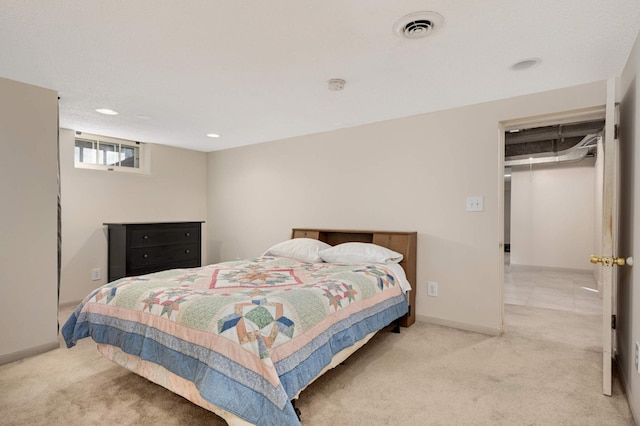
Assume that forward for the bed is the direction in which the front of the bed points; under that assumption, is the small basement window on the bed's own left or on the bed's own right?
on the bed's own right

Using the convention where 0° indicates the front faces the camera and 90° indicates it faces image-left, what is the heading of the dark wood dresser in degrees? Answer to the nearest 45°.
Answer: approximately 315°

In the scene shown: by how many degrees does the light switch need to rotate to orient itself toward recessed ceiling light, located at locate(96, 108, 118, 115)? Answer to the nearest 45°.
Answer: approximately 45° to its right

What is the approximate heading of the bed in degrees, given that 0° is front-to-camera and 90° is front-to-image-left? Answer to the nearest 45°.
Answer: approximately 45°

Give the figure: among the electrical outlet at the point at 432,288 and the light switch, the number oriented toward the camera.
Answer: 2

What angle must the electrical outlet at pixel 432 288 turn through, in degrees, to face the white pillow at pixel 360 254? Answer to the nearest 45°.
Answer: approximately 45° to its right

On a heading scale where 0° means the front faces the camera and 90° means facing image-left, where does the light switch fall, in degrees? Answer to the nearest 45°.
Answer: approximately 0°
